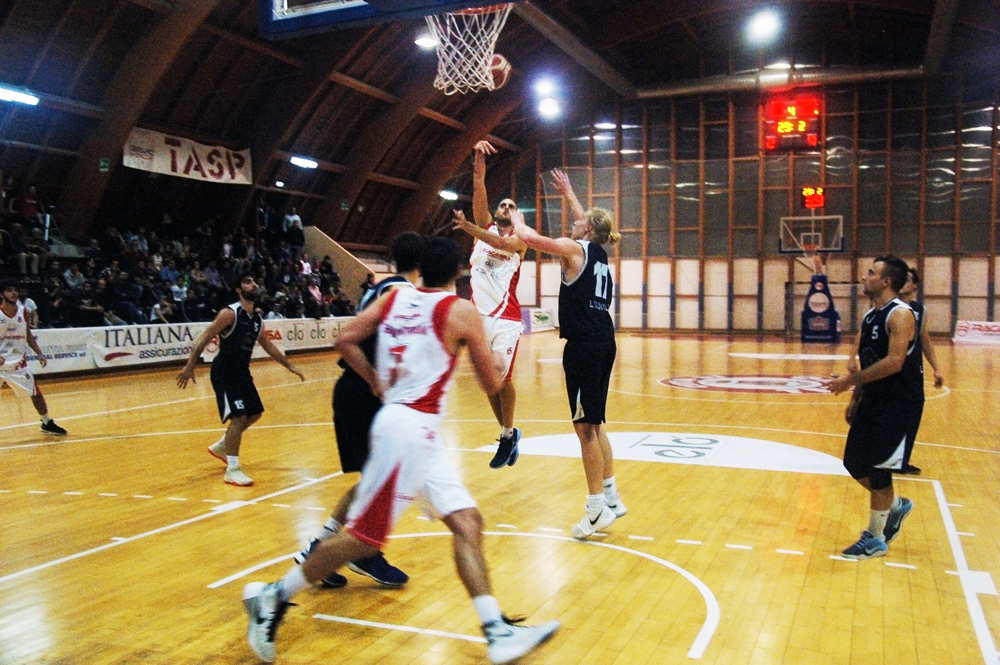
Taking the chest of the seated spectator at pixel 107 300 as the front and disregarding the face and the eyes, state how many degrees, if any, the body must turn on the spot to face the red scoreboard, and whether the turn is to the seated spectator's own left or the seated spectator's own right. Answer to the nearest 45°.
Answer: approximately 45° to the seated spectator's own left

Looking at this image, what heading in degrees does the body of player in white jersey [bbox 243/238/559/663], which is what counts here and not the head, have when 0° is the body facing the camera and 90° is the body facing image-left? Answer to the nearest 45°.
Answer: approximately 225°

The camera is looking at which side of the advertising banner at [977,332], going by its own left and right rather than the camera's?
front

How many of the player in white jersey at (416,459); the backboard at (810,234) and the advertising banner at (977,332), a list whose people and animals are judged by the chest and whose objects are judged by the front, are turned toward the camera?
2

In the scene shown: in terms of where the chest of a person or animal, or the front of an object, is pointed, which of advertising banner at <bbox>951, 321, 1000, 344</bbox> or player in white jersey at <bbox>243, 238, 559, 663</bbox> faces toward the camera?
the advertising banner

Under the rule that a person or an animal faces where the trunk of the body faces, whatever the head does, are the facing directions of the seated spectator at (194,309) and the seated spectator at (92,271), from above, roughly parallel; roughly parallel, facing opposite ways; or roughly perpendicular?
roughly parallel

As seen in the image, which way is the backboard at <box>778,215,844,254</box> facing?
toward the camera

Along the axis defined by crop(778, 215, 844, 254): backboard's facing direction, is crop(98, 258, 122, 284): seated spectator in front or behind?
in front

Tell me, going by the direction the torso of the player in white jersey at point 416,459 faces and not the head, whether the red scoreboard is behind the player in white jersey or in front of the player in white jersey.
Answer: in front

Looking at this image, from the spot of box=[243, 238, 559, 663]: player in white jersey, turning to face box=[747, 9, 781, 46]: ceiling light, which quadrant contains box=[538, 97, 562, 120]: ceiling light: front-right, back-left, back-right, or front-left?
front-left

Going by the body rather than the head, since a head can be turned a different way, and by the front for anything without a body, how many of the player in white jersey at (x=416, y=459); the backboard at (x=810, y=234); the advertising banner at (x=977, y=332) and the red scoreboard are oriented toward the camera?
3

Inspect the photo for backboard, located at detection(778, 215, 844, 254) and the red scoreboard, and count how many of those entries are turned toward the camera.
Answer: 2

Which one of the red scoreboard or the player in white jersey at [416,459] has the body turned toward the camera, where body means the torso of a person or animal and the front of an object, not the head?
the red scoreboard

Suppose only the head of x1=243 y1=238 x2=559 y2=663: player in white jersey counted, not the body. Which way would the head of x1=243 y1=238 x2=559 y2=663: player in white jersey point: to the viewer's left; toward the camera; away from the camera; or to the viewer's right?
away from the camera

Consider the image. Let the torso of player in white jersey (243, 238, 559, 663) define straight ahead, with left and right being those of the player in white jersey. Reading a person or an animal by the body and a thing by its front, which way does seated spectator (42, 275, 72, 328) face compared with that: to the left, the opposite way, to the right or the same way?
to the right
